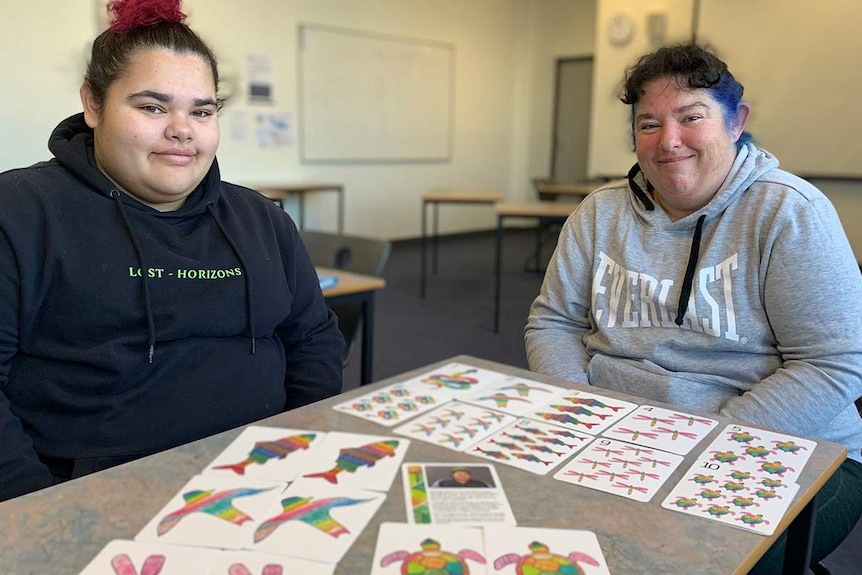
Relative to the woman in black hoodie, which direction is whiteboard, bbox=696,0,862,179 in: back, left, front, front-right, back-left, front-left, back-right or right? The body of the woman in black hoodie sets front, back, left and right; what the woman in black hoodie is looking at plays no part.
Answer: left

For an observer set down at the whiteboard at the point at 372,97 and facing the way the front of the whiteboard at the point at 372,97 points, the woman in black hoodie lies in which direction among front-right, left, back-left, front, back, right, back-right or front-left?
front-right

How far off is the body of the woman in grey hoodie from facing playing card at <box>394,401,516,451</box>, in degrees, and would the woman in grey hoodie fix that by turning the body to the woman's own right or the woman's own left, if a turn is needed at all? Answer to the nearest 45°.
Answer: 0° — they already face it

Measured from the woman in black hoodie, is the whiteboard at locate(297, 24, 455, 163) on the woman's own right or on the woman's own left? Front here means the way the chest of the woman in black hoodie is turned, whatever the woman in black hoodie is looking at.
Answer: on the woman's own left

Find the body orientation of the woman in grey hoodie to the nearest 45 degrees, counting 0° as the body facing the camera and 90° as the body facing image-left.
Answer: approximately 45°

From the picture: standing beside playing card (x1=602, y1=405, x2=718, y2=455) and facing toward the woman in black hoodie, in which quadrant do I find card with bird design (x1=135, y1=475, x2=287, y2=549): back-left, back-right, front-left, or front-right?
front-left

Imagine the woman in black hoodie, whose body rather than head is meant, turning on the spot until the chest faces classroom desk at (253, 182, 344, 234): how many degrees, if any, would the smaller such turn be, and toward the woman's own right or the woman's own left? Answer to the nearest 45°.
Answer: approximately 135° to the woman's own left

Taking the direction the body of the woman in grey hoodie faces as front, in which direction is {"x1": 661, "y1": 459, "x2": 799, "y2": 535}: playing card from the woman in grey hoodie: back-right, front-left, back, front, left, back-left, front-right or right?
front-left

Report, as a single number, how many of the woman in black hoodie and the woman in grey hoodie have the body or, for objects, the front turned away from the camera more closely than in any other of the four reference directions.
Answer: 0

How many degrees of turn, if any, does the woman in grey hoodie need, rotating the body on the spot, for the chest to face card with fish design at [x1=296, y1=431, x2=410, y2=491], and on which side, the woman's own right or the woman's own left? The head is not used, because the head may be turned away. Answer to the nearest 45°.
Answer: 0° — they already face it

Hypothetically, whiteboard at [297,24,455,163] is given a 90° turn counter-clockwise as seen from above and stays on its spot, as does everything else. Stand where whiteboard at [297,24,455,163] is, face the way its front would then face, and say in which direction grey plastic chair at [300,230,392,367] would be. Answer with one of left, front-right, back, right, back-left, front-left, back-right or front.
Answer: back-right

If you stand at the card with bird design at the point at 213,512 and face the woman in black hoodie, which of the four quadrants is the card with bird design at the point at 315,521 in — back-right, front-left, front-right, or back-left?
back-right

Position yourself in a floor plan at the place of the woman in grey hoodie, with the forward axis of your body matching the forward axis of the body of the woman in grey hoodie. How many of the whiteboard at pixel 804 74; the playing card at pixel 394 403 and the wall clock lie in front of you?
1

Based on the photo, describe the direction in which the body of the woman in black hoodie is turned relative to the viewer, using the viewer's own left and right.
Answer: facing the viewer and to the right of the viewer

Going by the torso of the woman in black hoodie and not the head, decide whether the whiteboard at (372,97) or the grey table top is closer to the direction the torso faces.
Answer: the grey table top

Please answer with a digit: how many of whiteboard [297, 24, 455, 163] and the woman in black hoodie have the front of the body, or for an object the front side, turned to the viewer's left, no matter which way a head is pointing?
0

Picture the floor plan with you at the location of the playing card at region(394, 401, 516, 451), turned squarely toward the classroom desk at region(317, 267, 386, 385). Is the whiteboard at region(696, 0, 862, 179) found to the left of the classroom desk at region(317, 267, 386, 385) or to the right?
right
